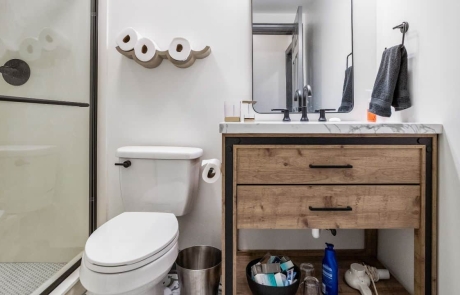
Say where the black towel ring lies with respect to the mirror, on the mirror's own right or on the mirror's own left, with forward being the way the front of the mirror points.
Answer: on the mirror's own left

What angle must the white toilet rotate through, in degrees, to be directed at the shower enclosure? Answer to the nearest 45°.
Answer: approximately 90° to its right

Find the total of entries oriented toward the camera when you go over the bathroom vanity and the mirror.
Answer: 2

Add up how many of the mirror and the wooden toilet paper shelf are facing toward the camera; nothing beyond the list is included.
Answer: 2

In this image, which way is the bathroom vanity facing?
toward the camera

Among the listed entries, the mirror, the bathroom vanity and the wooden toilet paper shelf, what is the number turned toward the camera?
3

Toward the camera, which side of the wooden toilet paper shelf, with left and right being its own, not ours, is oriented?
front

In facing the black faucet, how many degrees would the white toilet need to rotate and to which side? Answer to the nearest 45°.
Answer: approximately 135° to its left

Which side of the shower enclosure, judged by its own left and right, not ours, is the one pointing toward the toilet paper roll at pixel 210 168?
front

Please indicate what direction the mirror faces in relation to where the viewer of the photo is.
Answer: facing the viewer

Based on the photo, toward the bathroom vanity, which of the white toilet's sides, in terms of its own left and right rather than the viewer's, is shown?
left

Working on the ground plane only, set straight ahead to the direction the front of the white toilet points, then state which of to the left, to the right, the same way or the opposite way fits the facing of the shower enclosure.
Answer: to the left

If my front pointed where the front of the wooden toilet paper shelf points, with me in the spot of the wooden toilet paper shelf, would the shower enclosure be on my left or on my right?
on my right

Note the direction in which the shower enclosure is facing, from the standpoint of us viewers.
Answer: facing the viewer and to the right of the viewer

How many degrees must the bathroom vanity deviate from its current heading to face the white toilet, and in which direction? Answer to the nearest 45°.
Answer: approximately 90° to its right

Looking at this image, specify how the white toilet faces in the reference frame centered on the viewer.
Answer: facing the viewer and to the left of the viewer
